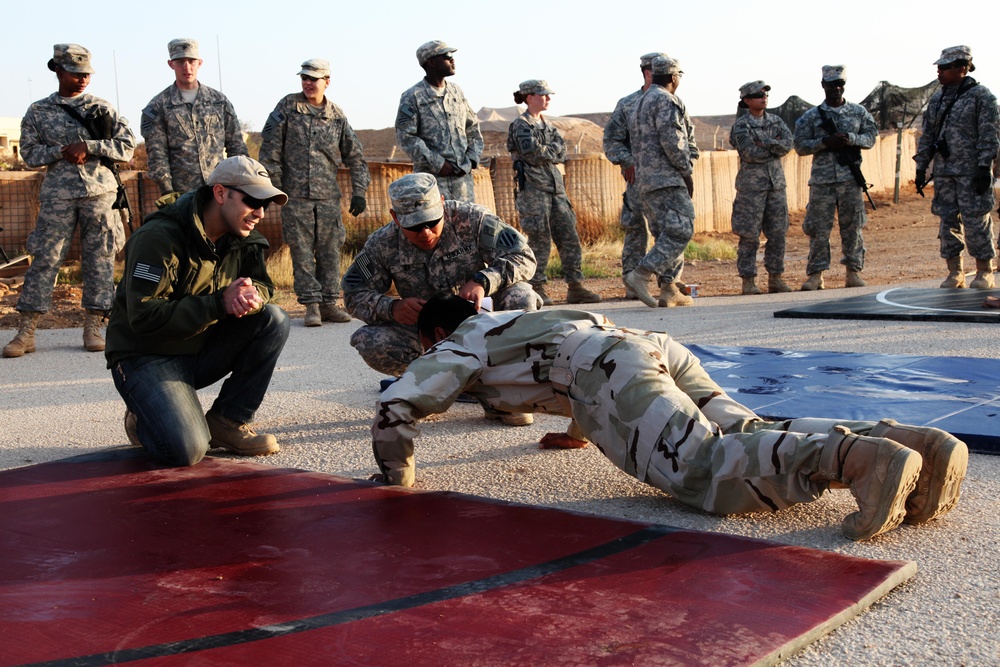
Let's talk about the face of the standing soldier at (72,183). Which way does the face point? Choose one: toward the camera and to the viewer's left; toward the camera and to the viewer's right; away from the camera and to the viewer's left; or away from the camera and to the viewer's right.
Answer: toward the camera and to the viewer's right

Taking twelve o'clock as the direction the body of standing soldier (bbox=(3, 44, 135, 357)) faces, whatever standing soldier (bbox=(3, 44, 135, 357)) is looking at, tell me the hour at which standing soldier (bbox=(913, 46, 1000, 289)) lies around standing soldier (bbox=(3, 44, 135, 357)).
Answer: standing soldier (bbox=(913, 46, 1000, 289)) is roughly at 9 o'clock from standing soldier (bbox=(3, 44, 135, 357)).

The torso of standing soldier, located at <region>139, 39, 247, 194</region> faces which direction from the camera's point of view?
toward the camera

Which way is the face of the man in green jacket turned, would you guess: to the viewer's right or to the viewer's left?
to the viewer's right

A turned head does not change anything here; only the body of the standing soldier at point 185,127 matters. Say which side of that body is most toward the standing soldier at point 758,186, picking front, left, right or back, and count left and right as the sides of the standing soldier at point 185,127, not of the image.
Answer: left

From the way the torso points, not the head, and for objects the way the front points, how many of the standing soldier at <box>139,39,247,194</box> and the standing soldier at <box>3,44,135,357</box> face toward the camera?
2

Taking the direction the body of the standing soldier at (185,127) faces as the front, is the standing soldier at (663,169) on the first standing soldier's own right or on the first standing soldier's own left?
on the first standing soldier's own left

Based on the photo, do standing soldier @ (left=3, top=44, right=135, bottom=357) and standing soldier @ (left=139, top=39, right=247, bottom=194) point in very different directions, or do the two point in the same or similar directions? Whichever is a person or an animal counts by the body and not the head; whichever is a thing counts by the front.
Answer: same or similar directions

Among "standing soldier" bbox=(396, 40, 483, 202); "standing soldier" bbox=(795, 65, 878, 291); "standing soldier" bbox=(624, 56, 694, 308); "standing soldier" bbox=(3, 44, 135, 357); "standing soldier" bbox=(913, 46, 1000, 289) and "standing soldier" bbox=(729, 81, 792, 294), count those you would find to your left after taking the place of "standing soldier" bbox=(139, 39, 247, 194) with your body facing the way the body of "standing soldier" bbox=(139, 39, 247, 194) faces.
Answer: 5

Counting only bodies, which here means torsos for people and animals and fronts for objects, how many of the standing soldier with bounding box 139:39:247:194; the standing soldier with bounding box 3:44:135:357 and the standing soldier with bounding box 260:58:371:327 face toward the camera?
3

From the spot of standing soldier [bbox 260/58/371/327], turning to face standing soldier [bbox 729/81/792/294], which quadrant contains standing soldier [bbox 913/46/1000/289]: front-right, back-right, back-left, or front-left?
front-right

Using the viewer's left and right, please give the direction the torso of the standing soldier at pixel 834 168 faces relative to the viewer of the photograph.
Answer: facing the viewer

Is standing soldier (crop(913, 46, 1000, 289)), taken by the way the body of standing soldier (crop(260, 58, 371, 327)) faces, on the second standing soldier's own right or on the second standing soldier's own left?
on the second standing soldier's own left

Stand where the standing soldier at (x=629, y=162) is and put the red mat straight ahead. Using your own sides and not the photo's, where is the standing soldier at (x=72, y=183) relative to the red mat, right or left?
right
